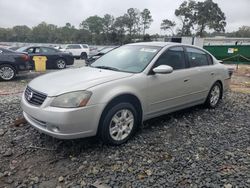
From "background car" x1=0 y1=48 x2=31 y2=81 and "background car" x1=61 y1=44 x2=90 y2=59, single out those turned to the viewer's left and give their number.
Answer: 2

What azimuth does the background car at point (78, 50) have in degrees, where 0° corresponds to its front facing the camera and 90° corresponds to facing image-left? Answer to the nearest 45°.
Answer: approximately 90°

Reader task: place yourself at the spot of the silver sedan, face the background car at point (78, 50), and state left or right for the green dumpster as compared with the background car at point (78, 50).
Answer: right

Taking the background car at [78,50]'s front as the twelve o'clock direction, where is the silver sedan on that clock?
The silver sedan is roughly at 9 o'clock from the background car.

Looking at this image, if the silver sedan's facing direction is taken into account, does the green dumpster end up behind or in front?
behind

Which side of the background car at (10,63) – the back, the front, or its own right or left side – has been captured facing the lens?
left

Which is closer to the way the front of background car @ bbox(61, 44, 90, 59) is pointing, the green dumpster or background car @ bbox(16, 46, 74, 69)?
the background car

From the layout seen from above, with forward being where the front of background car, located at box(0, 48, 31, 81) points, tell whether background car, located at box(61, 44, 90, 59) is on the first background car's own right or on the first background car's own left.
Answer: on the first background car's own right

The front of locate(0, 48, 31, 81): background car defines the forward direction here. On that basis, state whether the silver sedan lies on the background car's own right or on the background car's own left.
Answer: on the background car's own left
